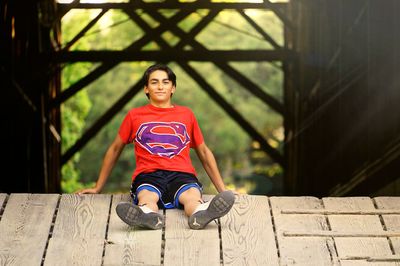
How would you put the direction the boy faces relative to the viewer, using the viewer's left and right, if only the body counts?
facing the viewer
